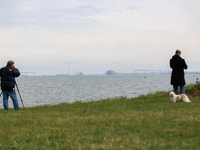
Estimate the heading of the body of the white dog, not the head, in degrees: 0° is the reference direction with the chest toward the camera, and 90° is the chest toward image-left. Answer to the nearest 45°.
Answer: approximately 90°
